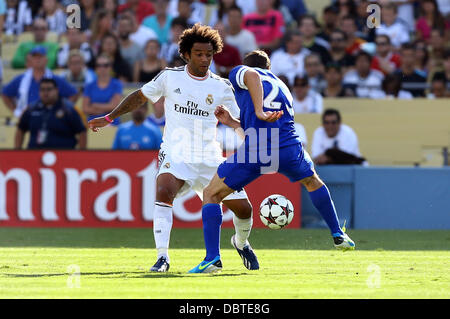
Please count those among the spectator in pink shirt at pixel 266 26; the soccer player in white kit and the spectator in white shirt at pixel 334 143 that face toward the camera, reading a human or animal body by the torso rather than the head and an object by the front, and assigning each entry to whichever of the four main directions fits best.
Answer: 3

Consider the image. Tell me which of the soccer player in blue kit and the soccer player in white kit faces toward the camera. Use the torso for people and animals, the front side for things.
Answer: the soccer player in white kit

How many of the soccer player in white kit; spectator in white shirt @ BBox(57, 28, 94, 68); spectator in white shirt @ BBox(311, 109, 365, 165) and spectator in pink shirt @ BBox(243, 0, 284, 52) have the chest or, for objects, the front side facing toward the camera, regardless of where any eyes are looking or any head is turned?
4

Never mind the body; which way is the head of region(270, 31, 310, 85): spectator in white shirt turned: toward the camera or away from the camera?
toward the camera

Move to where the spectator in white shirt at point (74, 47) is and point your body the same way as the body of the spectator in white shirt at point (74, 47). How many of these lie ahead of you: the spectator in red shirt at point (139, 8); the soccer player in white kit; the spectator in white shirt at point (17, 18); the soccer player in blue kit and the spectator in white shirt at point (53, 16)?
2

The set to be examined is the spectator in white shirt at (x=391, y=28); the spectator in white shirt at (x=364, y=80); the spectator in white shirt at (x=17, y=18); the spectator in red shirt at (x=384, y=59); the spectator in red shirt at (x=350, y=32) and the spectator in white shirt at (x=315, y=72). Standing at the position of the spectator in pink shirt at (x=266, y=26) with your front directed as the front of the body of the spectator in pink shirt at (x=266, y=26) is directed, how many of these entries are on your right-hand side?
1

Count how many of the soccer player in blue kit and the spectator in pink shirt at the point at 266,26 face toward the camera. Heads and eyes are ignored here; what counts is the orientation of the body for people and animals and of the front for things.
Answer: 1

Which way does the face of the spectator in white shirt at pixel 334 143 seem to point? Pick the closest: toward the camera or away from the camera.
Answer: toward the camera

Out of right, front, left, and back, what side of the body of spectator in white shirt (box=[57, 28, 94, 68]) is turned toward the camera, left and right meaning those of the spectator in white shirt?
front

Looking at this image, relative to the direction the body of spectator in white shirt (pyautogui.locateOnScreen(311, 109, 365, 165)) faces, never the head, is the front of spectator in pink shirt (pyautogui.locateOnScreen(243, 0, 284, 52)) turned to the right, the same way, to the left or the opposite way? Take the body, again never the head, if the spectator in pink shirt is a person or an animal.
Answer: the same way

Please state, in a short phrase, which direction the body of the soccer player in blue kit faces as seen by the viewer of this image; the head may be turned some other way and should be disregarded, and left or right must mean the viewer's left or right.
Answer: facing away from the viewer and to the left of the viewer

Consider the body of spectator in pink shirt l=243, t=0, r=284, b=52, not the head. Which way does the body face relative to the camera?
toward the camera

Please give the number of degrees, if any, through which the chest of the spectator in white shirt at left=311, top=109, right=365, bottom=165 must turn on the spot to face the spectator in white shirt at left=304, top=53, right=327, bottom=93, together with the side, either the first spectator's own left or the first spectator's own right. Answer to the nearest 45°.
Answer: approximately 180°

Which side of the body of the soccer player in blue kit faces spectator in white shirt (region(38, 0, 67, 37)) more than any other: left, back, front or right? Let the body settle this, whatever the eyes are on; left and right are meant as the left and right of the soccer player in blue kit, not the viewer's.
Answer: front

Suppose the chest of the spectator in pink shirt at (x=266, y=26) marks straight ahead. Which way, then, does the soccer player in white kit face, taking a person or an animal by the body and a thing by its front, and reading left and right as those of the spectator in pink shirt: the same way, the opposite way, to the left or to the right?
the same way

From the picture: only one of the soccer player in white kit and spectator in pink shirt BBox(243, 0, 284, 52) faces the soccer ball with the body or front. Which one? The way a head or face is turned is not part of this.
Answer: the spectator in pink shirt

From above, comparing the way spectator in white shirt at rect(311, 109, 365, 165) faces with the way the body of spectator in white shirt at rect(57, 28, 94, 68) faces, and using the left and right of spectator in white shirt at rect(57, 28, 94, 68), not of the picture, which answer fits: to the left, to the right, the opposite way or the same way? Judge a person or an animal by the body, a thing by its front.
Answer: the same way

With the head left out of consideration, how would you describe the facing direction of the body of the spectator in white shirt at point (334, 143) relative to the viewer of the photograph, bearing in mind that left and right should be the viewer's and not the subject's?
facing the viewer

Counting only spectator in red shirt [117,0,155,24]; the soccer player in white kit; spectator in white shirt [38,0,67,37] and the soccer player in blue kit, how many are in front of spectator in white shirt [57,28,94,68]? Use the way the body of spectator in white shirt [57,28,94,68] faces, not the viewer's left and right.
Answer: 2

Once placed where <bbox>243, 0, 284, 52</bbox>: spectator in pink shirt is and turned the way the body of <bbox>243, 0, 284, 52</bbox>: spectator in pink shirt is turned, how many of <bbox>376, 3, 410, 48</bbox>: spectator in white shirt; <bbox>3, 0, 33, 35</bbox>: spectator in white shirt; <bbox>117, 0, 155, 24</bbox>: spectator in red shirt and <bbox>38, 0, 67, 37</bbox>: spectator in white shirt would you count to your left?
1

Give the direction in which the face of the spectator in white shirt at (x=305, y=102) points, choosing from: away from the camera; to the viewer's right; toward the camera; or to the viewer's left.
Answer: toward the camera

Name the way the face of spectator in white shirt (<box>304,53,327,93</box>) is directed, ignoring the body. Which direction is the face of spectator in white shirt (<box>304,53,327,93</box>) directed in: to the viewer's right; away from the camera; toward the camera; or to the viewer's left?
toward the camera
